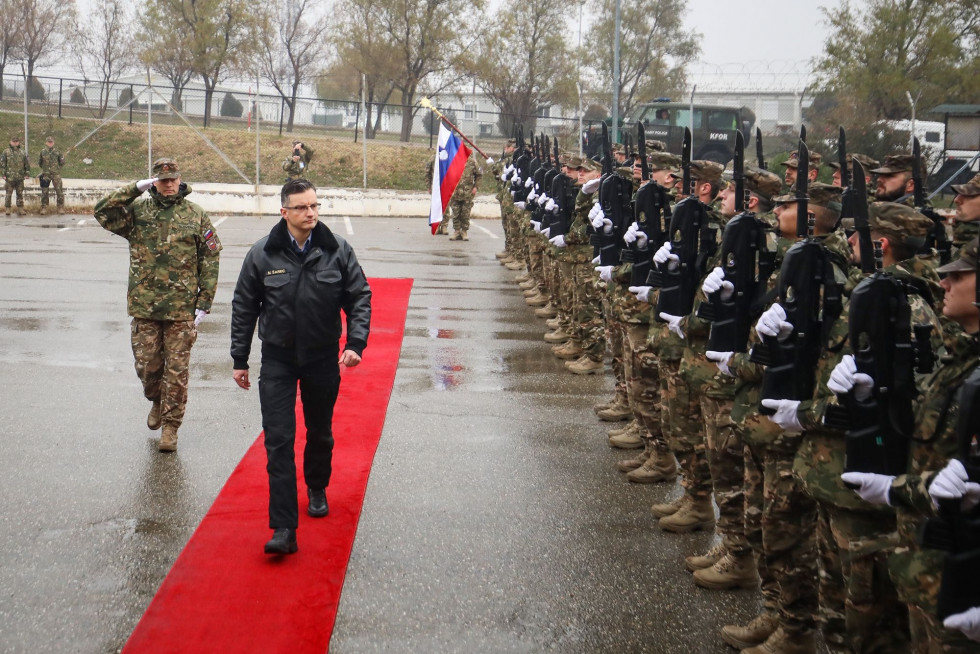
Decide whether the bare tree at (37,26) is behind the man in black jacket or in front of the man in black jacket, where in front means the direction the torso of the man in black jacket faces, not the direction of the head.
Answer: behind

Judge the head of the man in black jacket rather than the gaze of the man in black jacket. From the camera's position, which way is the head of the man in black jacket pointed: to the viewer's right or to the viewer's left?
to the viewer's right

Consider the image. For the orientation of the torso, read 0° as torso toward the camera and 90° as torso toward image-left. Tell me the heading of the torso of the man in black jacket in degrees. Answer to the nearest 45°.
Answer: approximately 0°
